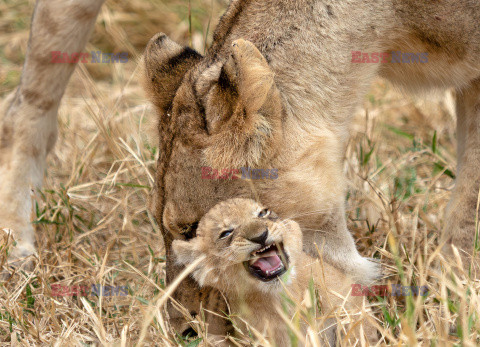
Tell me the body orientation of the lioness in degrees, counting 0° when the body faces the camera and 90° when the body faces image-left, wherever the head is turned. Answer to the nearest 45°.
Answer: approximately 90°
